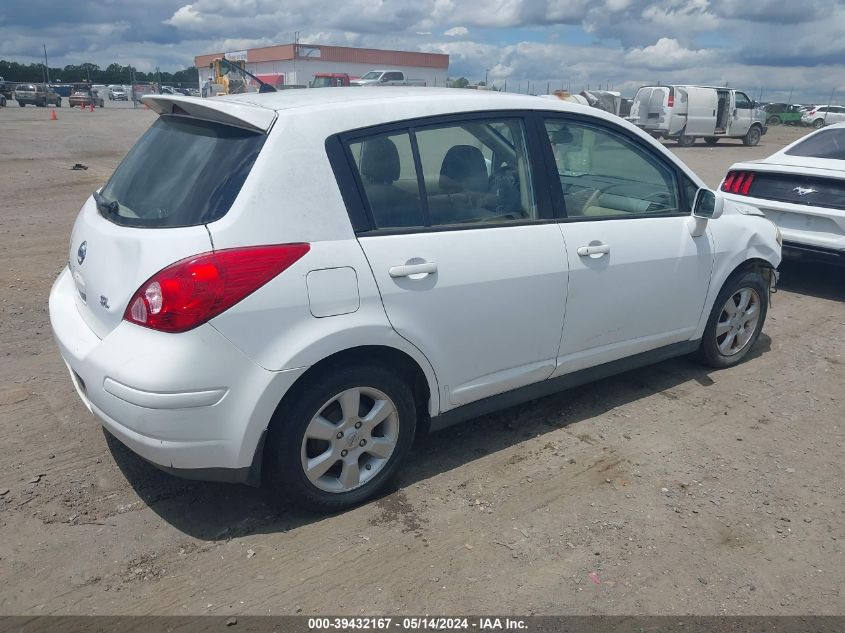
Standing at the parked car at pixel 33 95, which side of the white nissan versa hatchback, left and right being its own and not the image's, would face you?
left

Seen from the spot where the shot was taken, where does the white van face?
facing away from the viewer and to the right of the viewer

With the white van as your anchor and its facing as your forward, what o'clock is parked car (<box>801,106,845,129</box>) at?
The parked car is roughly at 11 o'clock from the white van.

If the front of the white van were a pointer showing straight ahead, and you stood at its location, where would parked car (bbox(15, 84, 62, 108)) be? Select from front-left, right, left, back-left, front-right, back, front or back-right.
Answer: back-left

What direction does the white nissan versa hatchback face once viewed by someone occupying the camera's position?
facing away from the viewer and to the right of the viewer

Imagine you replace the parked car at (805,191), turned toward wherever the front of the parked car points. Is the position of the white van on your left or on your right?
on your left

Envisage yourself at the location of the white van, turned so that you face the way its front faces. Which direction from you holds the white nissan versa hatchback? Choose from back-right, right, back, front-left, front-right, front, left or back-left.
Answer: back-right

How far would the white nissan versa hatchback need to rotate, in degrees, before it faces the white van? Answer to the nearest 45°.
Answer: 0° — it already faces it

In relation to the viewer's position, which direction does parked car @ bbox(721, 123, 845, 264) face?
facing away from the viewer and to the right of the viewer
